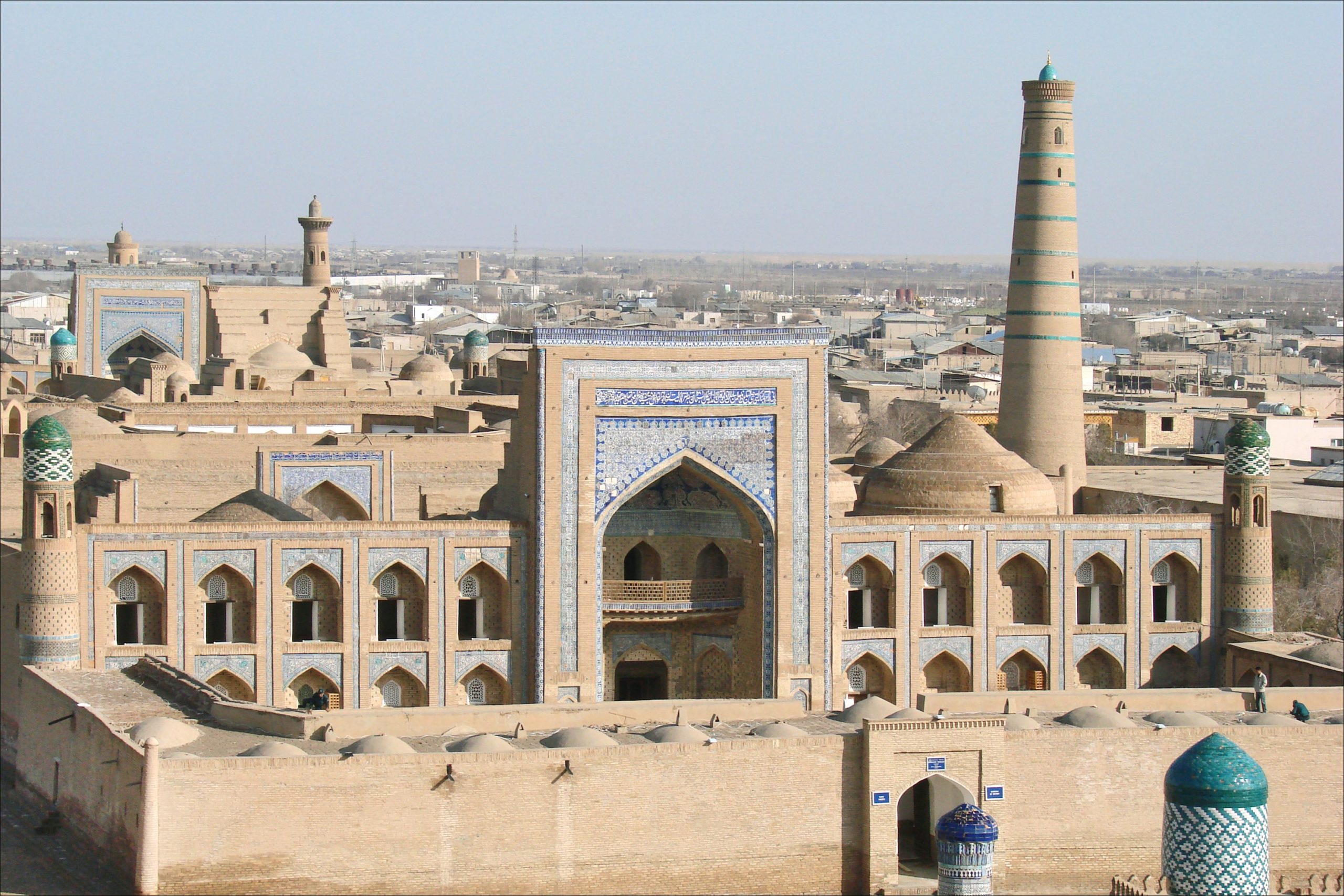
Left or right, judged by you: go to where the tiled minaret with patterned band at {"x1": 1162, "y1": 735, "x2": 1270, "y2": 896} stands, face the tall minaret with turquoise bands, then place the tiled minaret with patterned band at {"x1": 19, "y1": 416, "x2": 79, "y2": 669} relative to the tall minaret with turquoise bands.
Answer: left

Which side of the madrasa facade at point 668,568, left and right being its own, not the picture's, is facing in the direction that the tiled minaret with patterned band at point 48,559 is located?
right

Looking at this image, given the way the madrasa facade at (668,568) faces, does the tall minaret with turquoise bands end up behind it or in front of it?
behind

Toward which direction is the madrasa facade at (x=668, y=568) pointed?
toward the camera

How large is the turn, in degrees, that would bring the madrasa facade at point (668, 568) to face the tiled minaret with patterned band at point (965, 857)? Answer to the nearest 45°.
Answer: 0° — it already faces it

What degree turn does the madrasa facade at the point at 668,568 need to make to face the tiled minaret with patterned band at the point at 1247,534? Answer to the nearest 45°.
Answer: approximately 90° to its left

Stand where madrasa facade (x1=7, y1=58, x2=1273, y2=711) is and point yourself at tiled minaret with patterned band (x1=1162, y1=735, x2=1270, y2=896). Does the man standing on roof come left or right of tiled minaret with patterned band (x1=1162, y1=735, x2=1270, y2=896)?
left

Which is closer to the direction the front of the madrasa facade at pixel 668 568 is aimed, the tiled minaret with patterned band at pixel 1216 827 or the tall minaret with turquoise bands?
the tiled minaret with patterned band

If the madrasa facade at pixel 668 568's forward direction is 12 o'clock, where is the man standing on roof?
The man standing on roof is roughly at 10 o'clock from the madrasa facade.

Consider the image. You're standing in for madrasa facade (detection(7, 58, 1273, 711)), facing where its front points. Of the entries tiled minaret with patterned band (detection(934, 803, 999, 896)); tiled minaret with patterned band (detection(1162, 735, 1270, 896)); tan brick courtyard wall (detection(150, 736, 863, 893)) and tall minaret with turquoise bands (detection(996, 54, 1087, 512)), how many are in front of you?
3

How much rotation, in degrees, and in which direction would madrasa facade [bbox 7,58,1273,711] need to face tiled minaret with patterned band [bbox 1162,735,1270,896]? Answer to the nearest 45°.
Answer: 0° — it already faces it

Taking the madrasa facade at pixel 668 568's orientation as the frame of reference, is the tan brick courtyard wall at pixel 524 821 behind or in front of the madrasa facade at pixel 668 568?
in front

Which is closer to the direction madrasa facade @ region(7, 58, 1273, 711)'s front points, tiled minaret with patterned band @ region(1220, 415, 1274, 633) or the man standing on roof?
the man standing on roof

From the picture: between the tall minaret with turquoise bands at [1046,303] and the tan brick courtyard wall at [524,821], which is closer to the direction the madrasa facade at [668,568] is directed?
the tan brick courtyard wall
